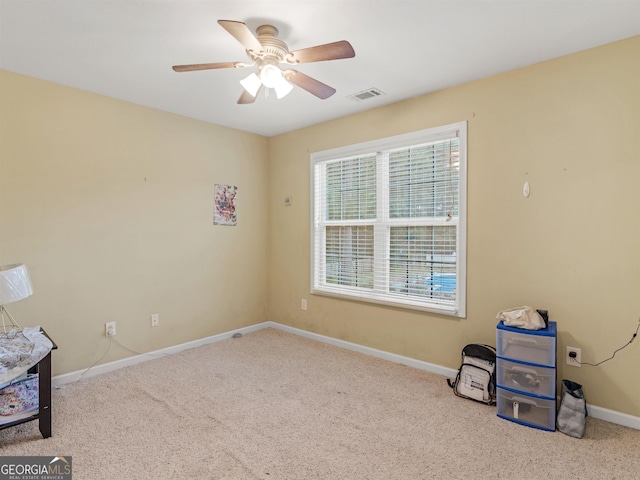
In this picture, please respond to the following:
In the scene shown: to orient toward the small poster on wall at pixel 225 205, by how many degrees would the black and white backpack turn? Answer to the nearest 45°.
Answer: approximately 45° to its right

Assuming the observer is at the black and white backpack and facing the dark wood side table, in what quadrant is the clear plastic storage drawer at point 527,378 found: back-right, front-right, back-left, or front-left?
back-left

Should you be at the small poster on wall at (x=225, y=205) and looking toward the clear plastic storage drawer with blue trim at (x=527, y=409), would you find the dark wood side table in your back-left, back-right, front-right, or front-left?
front-right

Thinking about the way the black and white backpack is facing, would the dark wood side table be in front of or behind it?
in front

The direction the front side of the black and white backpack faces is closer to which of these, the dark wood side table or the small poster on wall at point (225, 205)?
the dark wood side table

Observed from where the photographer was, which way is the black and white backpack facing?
facing the viewer and to the left of the viewer

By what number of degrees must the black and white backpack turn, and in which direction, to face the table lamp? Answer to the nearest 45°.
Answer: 0° — it already faces it
